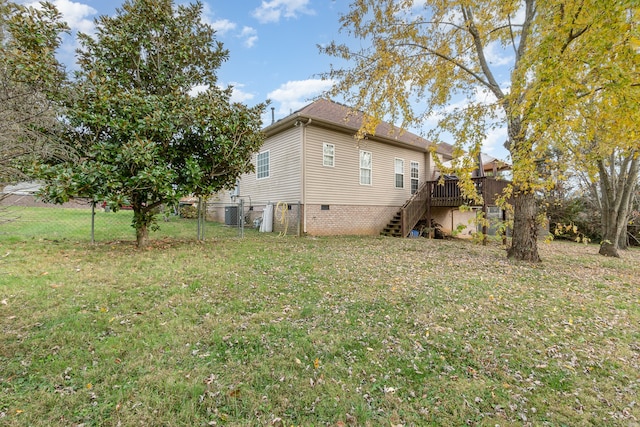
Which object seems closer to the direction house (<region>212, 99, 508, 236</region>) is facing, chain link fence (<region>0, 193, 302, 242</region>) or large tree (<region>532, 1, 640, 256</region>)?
the chain link fence

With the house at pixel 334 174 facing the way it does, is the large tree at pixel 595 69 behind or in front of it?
behind

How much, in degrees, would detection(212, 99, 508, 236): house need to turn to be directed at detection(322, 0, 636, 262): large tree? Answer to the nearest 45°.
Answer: approximately 180°

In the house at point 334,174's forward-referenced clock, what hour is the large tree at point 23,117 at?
The large tree is roughly at 8 o'clock from the house.

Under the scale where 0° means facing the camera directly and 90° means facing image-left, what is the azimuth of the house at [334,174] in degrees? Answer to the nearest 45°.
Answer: approximately 135°

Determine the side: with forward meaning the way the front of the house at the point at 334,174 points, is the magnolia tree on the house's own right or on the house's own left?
on the house's own left
